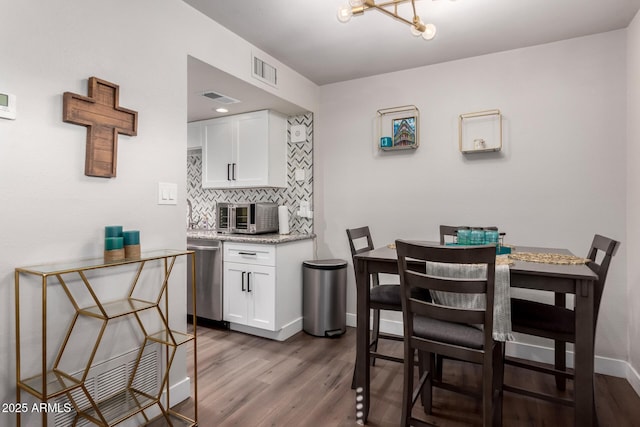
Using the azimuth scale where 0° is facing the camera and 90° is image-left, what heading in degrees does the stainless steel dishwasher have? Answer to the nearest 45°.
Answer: approximately 45°

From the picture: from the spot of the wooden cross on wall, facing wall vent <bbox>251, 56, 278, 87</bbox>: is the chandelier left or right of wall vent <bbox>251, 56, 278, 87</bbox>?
right

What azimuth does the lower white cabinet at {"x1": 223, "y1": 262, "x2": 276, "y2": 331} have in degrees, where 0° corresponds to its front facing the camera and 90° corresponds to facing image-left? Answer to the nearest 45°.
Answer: approximately 45°

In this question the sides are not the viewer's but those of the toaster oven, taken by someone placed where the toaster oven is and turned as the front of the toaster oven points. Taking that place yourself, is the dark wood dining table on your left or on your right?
on your left

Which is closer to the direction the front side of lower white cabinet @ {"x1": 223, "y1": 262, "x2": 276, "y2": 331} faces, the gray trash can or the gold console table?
the gold console table

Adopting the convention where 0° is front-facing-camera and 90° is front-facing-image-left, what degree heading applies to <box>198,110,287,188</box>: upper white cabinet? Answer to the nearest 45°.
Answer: approximately 45°
